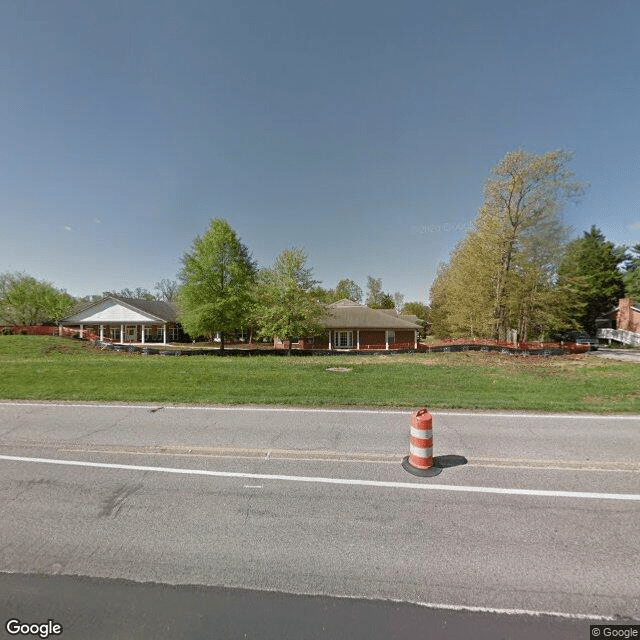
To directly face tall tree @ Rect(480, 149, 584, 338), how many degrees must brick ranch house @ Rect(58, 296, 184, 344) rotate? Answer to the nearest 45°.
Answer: approximately 45° to its left

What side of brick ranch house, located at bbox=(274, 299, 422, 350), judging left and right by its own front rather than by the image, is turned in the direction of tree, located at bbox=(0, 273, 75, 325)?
right

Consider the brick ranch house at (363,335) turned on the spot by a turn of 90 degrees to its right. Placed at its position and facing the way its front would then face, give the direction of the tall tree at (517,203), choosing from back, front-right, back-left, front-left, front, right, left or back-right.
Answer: back-left

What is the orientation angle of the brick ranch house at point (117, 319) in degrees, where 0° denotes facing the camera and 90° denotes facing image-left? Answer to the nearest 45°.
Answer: approximately 0°

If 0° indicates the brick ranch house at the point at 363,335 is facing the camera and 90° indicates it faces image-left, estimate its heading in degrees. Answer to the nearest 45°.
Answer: approximately 0°

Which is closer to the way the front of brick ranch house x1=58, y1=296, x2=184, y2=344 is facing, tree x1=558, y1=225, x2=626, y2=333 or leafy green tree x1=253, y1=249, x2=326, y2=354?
the leafy green tree

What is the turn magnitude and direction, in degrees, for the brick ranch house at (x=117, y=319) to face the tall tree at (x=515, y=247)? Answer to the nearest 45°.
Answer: approximately 45° to its left

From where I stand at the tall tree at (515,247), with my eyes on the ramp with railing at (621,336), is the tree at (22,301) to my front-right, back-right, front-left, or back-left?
back-left

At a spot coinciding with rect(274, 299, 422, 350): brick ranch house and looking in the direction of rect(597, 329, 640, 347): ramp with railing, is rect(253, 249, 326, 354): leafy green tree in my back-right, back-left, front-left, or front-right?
back-right

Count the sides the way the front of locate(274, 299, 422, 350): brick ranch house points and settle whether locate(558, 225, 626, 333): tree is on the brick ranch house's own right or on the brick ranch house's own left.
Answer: on the brick ranch house's own left

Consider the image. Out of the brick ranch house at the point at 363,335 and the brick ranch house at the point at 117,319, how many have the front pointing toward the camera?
2
